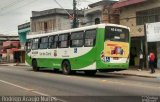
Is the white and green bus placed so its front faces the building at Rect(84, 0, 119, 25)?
no

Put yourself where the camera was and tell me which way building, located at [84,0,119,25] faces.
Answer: facing the viewer and to the left of the viewer

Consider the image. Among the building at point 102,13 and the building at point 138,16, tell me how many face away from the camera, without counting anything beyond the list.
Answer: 0

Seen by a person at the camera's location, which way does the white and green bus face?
facing away from the viewer and to the left of the viewer

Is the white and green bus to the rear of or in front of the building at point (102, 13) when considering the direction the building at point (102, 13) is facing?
in front

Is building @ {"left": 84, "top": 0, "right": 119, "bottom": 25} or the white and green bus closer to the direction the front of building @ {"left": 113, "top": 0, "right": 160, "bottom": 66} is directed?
the white and green bus

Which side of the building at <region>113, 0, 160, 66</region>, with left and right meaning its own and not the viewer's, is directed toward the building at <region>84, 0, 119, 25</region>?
right

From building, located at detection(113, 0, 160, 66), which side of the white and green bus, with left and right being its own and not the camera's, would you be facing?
right

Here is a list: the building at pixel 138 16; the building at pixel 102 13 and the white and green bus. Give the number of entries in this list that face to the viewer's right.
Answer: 0

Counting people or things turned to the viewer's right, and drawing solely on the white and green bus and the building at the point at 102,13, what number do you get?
0

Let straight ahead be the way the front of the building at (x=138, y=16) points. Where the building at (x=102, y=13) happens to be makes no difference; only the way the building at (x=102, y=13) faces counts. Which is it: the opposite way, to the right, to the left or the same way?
the same way

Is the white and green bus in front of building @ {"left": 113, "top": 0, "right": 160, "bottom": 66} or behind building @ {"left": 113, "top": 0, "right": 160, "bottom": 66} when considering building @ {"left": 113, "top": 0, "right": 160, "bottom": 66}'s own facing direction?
in front

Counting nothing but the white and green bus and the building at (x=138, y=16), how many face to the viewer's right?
0
